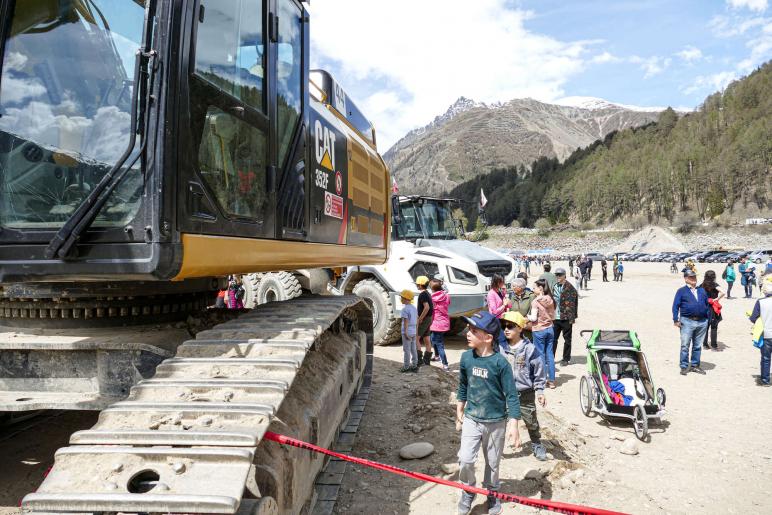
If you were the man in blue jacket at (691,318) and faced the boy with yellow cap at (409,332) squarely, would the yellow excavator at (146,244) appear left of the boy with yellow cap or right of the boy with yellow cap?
left

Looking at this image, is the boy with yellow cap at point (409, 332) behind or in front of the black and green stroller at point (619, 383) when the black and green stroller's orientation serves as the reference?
behind

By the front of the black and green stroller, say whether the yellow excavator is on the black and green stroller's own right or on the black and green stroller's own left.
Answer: on the black and green stroller's own right

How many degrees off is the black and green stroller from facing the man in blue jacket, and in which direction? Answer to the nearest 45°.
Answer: approximately 135° to its left

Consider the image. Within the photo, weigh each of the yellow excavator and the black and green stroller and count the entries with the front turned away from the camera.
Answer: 0

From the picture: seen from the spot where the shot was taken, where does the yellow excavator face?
facing the viewer and to the left of the viewer

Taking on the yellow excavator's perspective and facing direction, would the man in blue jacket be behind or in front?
behind

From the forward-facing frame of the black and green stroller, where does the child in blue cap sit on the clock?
The child in blue cap is roughly at 2 o'clock from the black and green stroller.

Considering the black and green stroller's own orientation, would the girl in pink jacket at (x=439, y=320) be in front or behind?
behind

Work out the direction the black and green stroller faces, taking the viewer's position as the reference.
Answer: facing the viewer and to the right of the viewer

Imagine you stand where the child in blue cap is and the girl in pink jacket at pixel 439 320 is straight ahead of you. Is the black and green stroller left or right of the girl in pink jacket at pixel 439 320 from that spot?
right
